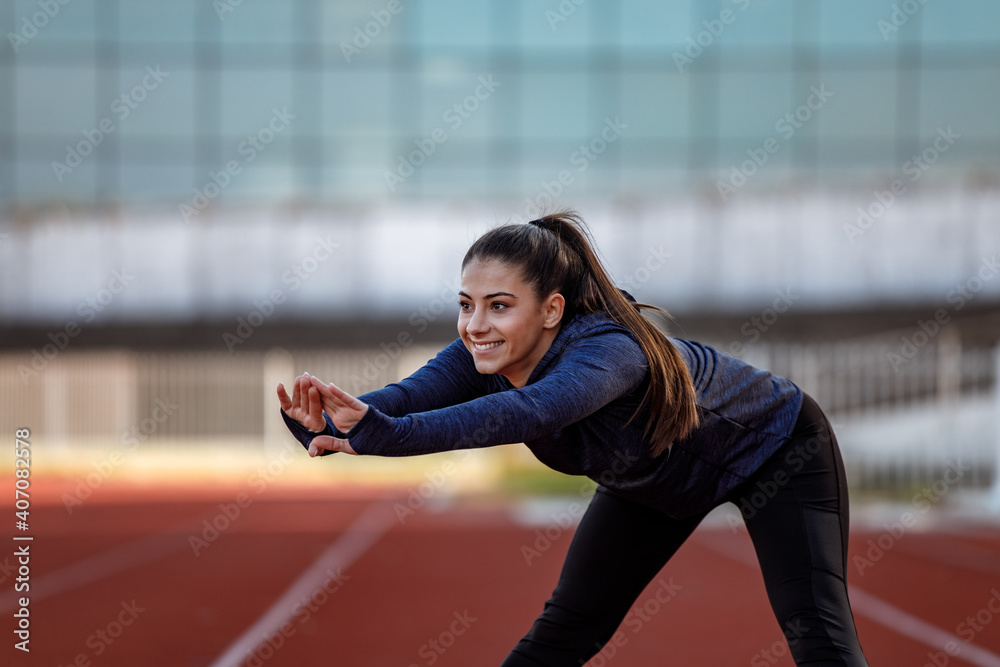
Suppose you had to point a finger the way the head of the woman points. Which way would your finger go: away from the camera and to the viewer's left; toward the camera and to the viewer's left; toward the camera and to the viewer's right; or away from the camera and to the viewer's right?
toward the camera and to the viewer's left

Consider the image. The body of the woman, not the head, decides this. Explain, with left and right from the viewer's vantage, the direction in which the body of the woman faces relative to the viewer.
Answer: facing the viewer and to the left of the viewer
